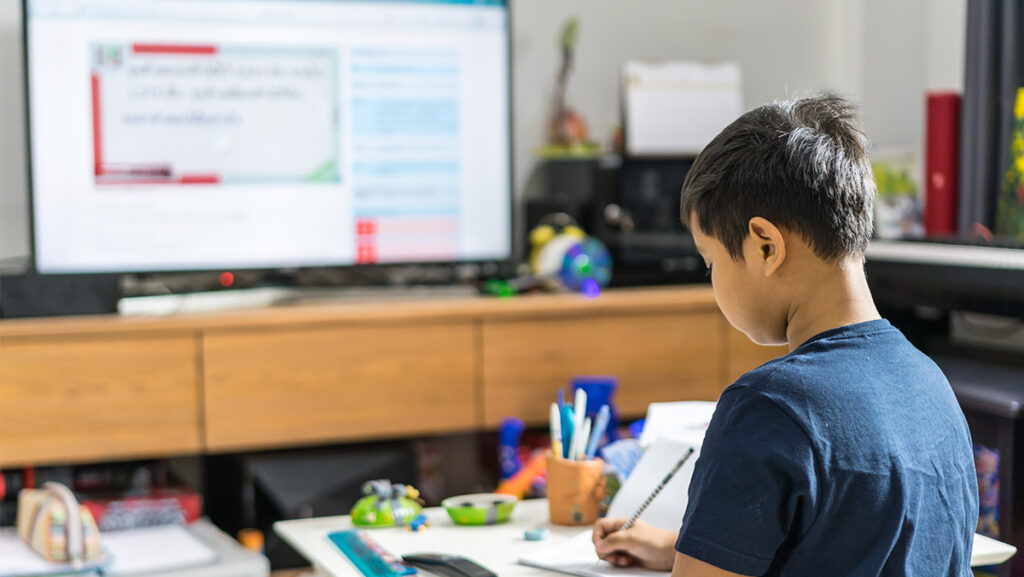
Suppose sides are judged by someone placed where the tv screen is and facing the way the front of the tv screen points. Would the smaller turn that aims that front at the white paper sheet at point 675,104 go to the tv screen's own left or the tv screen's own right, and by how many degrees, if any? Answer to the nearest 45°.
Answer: approximately 90° to the tv screen's own left

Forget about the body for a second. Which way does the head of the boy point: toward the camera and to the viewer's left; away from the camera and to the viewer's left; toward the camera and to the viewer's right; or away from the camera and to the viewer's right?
away from the camera and to the viewer's left

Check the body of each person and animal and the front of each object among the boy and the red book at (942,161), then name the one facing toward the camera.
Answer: the red book

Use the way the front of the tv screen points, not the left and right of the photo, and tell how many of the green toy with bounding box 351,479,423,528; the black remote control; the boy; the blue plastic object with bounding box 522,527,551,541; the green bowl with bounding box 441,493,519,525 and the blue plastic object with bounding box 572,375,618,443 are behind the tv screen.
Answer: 0

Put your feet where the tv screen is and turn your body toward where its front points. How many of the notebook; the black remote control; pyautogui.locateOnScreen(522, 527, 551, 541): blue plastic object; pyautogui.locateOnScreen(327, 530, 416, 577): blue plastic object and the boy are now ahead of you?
5

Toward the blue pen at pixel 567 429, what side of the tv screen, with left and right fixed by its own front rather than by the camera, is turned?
front

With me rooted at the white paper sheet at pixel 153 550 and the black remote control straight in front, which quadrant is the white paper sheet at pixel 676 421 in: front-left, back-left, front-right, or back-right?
front-left

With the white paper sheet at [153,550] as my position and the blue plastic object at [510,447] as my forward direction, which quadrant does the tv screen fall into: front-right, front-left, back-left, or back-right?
front-left

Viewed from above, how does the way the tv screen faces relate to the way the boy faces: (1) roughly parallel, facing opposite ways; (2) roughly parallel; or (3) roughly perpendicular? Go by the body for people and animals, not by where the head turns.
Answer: roughly parallel, facing opposite ways

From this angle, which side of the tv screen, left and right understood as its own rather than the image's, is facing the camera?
front

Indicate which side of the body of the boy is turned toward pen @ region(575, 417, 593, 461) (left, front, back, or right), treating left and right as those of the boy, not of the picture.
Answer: front

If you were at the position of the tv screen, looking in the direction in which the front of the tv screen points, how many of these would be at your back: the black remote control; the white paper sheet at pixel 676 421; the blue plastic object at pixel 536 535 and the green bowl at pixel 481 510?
0

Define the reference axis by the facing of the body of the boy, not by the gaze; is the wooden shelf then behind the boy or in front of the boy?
in front

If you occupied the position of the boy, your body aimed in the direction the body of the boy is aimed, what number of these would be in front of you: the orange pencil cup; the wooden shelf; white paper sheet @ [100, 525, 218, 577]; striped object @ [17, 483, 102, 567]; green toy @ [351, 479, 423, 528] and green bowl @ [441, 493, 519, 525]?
6
